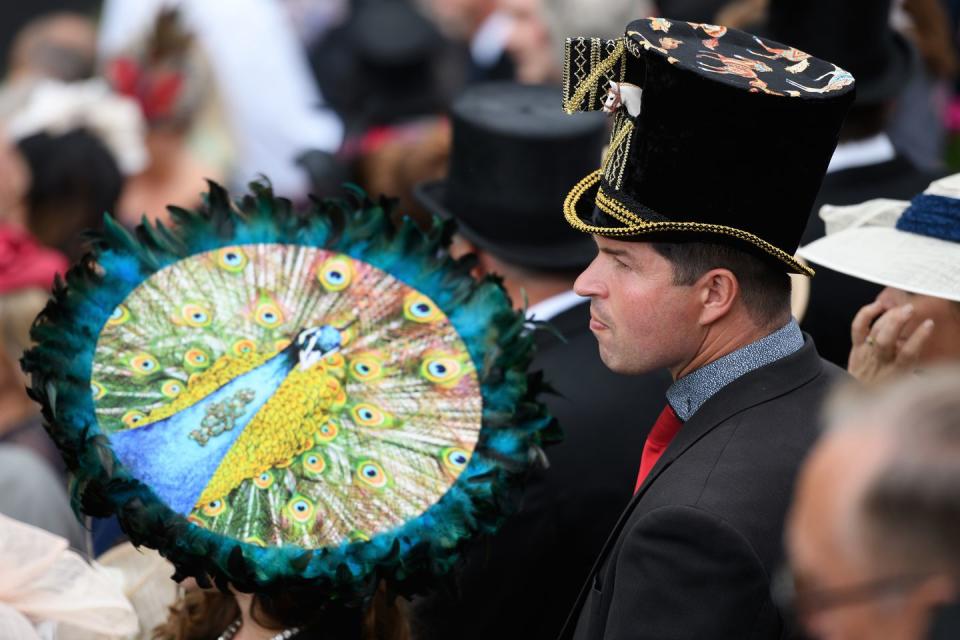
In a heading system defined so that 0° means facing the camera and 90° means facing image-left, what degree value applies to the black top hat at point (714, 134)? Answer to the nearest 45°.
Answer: approximately 90°

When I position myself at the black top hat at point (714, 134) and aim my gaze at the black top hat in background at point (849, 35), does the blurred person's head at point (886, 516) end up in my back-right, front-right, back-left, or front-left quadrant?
back-right

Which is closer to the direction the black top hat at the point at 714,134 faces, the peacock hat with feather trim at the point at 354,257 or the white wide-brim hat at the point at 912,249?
the peacock hat with feather trim

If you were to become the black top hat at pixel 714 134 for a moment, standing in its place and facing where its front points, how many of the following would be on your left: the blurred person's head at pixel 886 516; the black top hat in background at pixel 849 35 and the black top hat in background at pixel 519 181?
1

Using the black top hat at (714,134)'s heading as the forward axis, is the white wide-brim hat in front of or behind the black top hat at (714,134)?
behind

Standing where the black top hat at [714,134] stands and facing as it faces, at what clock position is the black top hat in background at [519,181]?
The black top hat in background is roughly at 2 o'clock from the black top hat.

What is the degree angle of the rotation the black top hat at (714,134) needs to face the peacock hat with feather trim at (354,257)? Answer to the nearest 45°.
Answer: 0° — it already faces it

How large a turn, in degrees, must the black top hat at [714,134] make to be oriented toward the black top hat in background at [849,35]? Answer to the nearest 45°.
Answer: approximately 90° to its right

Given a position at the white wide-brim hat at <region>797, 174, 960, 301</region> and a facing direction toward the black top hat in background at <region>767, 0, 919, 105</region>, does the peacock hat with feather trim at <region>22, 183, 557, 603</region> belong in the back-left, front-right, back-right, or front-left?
back-left

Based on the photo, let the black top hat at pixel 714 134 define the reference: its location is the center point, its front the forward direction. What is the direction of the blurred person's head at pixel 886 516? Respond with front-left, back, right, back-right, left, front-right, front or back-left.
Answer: left
